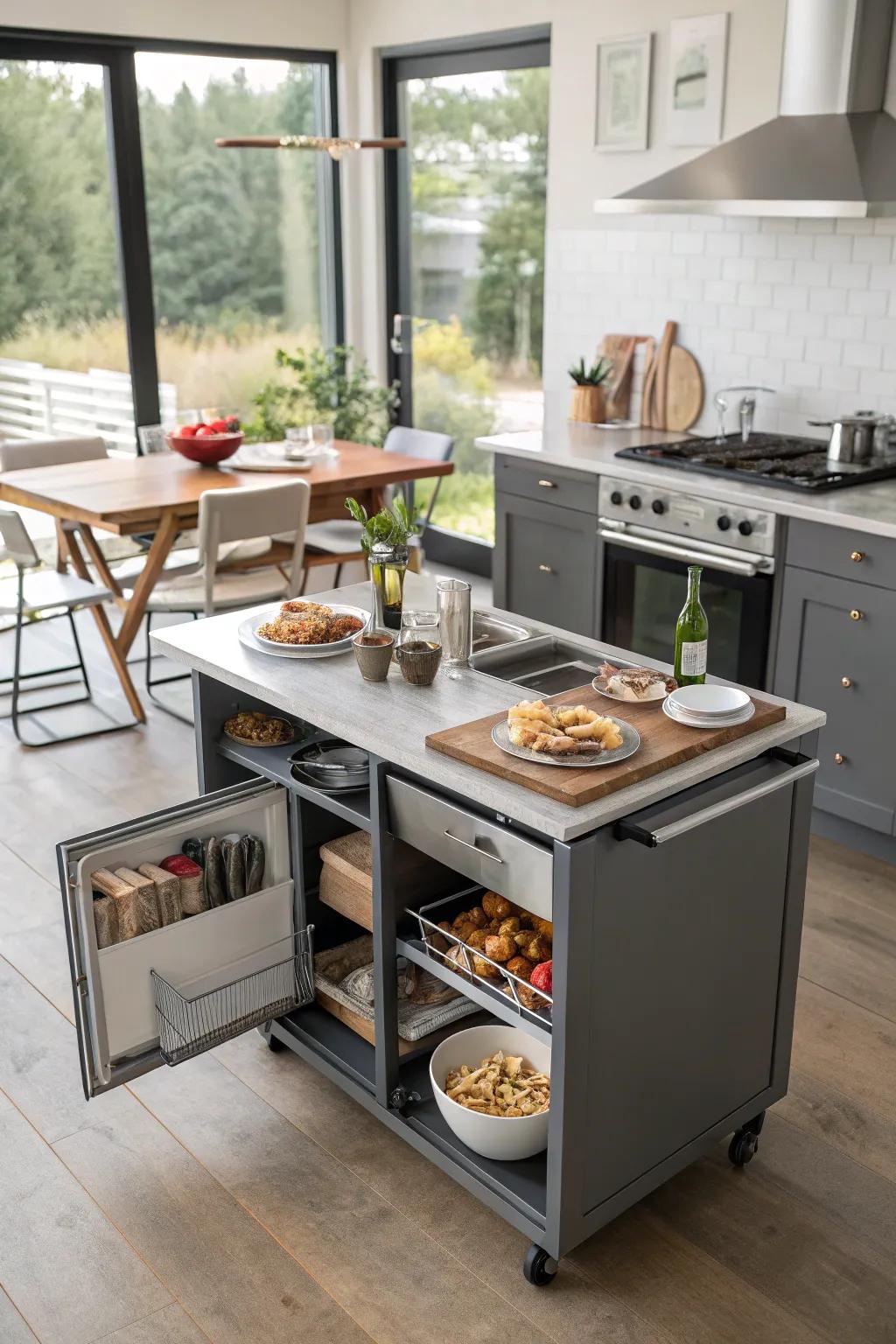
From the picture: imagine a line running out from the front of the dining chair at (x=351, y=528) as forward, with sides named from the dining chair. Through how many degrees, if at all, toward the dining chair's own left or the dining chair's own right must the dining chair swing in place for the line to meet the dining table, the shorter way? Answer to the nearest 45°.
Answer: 0° — it already faces it

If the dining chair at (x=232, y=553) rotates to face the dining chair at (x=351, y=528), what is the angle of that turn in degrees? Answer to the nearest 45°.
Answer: approximately 90° to its right

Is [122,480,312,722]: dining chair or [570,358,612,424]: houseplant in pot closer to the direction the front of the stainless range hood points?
the dining chair

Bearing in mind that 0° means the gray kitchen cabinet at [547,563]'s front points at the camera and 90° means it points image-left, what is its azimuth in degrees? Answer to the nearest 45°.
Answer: approximately 45°

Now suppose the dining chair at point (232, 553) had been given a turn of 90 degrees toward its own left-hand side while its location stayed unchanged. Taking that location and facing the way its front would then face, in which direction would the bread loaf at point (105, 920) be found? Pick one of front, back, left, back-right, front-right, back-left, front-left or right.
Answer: front-left
